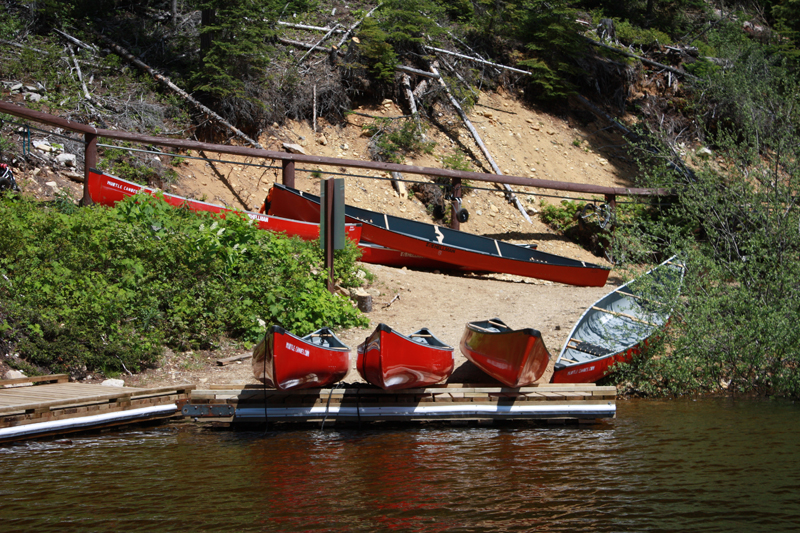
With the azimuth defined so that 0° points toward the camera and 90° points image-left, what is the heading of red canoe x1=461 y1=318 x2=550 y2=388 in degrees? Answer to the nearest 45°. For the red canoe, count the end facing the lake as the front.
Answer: approximately 315°

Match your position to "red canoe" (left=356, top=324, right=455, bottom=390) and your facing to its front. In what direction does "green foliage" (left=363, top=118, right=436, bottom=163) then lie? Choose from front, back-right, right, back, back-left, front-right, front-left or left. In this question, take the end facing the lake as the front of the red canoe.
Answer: back-right

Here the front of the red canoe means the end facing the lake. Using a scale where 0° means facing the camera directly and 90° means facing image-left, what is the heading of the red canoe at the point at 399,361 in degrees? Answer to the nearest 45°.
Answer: approximately 45°
